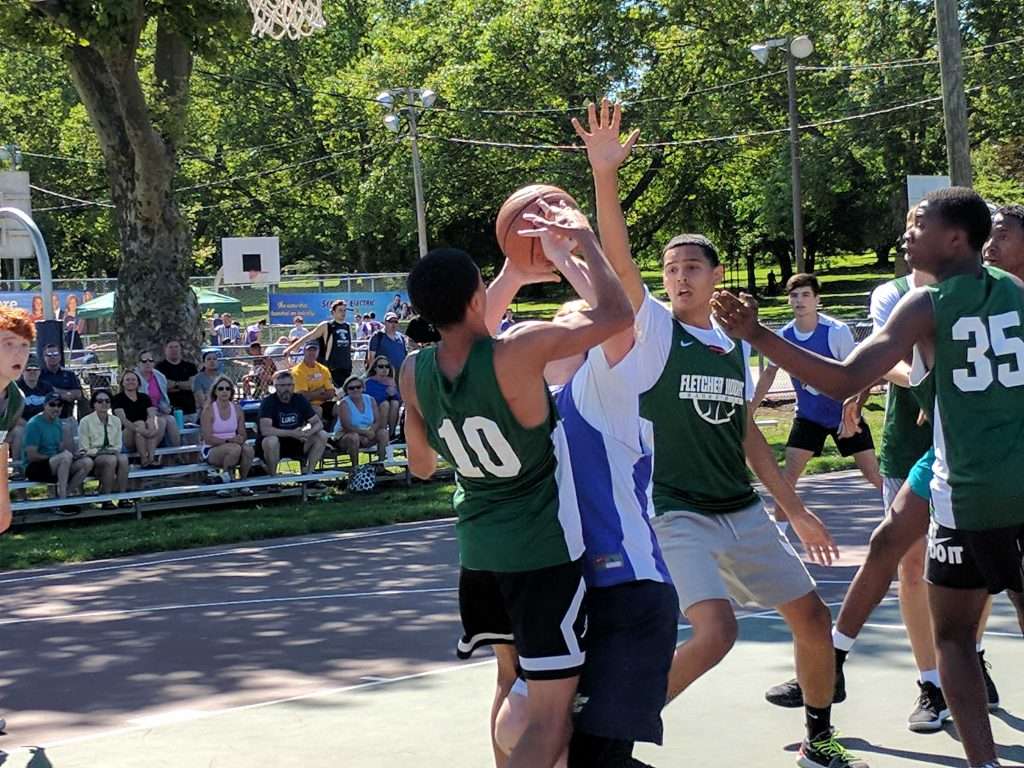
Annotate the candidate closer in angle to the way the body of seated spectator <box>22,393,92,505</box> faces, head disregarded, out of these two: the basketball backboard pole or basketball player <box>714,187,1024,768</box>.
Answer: the basketball player

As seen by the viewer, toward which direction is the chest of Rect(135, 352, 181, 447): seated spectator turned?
toward the camera

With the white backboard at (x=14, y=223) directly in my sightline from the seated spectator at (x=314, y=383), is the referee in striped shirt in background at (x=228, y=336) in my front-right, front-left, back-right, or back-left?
front-right

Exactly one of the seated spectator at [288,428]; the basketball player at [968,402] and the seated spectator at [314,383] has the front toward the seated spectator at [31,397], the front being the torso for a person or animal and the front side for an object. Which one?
the basketball player

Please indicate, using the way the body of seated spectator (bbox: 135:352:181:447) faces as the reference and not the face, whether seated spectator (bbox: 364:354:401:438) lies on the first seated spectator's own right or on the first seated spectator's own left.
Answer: on the first seated spectator's own left

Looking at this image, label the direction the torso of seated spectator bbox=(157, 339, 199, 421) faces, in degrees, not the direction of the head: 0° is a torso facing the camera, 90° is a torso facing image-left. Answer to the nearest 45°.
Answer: approximately 0°

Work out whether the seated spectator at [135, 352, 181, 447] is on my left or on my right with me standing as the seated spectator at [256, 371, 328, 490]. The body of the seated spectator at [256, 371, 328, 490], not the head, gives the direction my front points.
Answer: on my right

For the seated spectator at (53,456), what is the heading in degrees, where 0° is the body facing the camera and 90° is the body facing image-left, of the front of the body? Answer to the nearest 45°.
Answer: approximately 315°

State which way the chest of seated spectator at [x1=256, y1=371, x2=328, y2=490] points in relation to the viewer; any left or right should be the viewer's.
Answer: facing the viewer

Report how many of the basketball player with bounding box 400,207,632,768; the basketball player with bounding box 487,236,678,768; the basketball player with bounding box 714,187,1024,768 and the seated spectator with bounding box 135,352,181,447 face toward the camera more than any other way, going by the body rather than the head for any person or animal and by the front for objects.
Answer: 1

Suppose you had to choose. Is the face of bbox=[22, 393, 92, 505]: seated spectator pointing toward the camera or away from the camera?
toward the camera

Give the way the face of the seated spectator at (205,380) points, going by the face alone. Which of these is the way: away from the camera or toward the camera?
toward the camera

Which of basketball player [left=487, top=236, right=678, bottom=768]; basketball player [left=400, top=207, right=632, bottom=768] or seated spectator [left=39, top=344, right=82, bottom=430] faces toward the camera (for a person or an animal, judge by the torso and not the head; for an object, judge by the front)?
the seated spectator

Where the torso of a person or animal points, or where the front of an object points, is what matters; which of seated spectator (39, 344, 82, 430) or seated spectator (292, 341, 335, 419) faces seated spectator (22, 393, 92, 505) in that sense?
seated spectator (39, 344, 82, 430)

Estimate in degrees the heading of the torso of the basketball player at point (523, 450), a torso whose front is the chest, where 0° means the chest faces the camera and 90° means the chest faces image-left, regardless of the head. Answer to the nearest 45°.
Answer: approximately 225°

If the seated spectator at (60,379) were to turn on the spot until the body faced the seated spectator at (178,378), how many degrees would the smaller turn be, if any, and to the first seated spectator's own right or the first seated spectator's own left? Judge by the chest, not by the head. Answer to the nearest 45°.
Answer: approximately 135° to the first seated spectator's own left

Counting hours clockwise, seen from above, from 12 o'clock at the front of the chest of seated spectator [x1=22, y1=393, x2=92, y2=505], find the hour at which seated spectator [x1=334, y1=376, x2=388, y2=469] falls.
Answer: seated spectator [x1=334, y1=376, x2=388, y2=469] is roughly at 10 o'clock from seated spectator [x1=22, y1=393, x2=92, y2=505].
